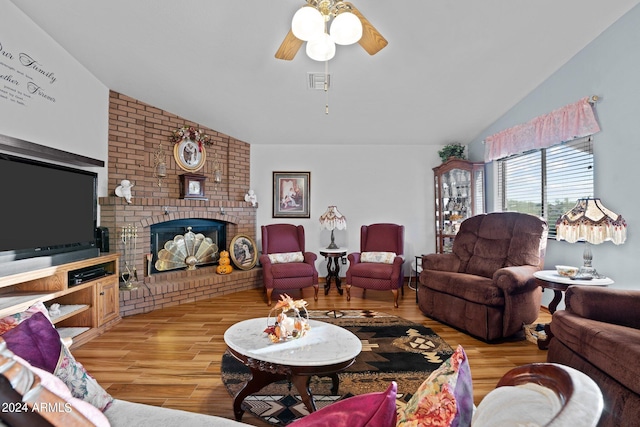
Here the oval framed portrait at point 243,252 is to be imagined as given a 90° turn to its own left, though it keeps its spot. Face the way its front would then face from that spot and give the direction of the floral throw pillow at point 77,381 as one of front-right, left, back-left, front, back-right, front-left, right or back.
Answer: back-right

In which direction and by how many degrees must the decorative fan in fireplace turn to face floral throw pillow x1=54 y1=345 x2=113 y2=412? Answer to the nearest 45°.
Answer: approximately 45° to its right

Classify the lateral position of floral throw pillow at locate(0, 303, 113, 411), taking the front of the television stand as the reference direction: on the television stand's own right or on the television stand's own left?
on the television stand's own right

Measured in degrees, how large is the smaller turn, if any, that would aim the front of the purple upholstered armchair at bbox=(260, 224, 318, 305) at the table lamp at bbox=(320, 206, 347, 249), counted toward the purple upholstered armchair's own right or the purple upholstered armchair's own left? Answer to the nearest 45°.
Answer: approximately 90° to the purple upholstered armchair's own left

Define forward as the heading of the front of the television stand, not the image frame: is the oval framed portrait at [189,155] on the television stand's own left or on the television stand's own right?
on the television stand's own left

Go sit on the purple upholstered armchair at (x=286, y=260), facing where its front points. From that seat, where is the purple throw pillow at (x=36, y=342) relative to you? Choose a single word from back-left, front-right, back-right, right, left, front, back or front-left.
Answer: front-right

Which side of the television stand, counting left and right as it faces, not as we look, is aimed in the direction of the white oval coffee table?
front

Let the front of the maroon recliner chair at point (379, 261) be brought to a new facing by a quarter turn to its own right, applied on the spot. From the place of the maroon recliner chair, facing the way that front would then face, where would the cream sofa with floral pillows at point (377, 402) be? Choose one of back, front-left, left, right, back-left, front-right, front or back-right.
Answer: back-left

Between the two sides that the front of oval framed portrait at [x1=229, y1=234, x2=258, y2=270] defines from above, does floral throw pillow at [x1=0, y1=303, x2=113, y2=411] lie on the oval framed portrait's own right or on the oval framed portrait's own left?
on the oval framed portrait's own right

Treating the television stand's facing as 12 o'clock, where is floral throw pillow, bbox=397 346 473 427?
The floral throw pillow is roughly at 1 o'clock from the television stand.

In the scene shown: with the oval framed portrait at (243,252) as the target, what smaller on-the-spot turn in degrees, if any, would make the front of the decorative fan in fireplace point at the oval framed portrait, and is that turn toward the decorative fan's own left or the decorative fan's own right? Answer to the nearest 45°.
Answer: approximately 45° to the decorative fan's own left

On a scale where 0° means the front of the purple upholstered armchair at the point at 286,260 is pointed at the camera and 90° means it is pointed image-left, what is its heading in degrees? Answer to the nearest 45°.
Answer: approximately 315°
